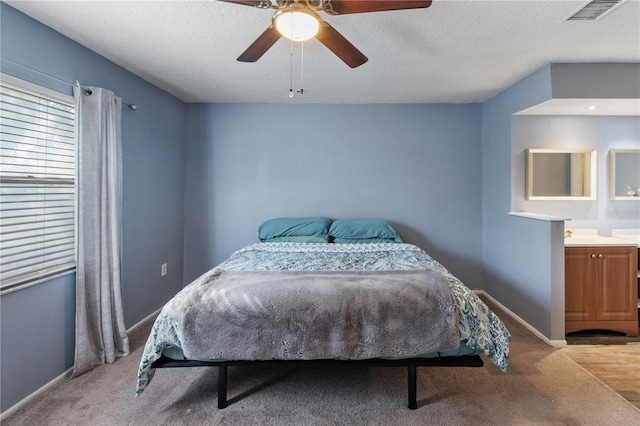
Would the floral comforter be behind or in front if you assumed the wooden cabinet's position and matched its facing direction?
in front

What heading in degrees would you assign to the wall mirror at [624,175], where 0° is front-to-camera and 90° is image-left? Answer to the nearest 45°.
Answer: approximately 0°

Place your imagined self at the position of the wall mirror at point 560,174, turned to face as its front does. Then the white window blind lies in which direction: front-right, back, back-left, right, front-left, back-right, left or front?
front-right

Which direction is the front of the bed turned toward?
toward the camera

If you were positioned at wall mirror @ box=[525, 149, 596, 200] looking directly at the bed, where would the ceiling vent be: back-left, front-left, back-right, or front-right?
front-left

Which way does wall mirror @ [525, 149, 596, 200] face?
toward the camera

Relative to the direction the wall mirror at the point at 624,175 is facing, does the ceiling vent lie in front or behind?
in front

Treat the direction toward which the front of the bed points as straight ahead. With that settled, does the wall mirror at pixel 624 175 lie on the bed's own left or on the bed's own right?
on the bed's own left

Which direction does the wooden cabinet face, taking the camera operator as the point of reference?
facing the viewer

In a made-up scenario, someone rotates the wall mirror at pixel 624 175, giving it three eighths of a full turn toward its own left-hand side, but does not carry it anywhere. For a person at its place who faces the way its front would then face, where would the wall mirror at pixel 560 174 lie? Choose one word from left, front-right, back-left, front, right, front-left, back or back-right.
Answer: back

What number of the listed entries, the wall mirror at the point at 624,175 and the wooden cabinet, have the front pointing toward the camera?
2

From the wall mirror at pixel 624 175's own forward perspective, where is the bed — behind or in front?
in front
